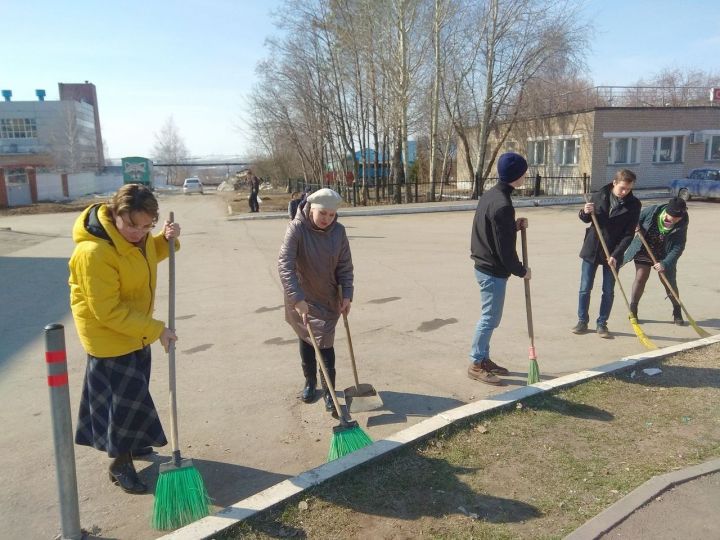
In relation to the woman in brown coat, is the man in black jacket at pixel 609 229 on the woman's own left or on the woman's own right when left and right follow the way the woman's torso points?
on the woman's own left

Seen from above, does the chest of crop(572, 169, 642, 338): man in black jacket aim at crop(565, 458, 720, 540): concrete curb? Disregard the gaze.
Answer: yes

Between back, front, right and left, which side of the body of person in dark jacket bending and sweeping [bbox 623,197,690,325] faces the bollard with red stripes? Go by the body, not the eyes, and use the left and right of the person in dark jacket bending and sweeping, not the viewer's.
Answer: front

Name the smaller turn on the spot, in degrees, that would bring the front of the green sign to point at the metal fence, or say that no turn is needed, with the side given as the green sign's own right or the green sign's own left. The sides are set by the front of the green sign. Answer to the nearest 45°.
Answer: approximately 45° to the green sign's own left

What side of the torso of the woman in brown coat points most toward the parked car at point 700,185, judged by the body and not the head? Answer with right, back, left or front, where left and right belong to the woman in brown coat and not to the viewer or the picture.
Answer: left

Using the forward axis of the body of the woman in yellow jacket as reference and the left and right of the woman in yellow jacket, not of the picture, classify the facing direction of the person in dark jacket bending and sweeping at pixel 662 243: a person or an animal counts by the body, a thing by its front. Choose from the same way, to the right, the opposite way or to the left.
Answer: to the right

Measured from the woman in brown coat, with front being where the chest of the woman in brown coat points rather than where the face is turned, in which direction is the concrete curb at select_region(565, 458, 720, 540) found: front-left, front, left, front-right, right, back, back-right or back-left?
front

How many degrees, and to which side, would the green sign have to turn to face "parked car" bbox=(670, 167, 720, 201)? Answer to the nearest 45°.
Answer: approximately 45° to its left

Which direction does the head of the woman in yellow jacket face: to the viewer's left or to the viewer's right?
to the viewer's right

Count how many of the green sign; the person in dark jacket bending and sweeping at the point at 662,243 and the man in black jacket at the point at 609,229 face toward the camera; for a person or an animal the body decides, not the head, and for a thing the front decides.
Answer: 3

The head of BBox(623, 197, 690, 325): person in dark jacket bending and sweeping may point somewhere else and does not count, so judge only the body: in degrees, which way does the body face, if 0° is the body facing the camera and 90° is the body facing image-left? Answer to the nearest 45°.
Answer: approximately 0°

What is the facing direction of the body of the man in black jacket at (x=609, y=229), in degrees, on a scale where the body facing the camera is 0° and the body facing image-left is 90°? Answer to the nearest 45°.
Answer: approximately 0°

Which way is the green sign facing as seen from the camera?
toward the camera

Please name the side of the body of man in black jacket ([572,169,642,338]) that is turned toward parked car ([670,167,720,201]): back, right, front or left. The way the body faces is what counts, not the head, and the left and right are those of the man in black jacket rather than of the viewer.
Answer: back

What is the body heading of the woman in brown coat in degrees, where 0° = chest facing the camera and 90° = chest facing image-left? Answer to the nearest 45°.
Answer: approximately 315°
